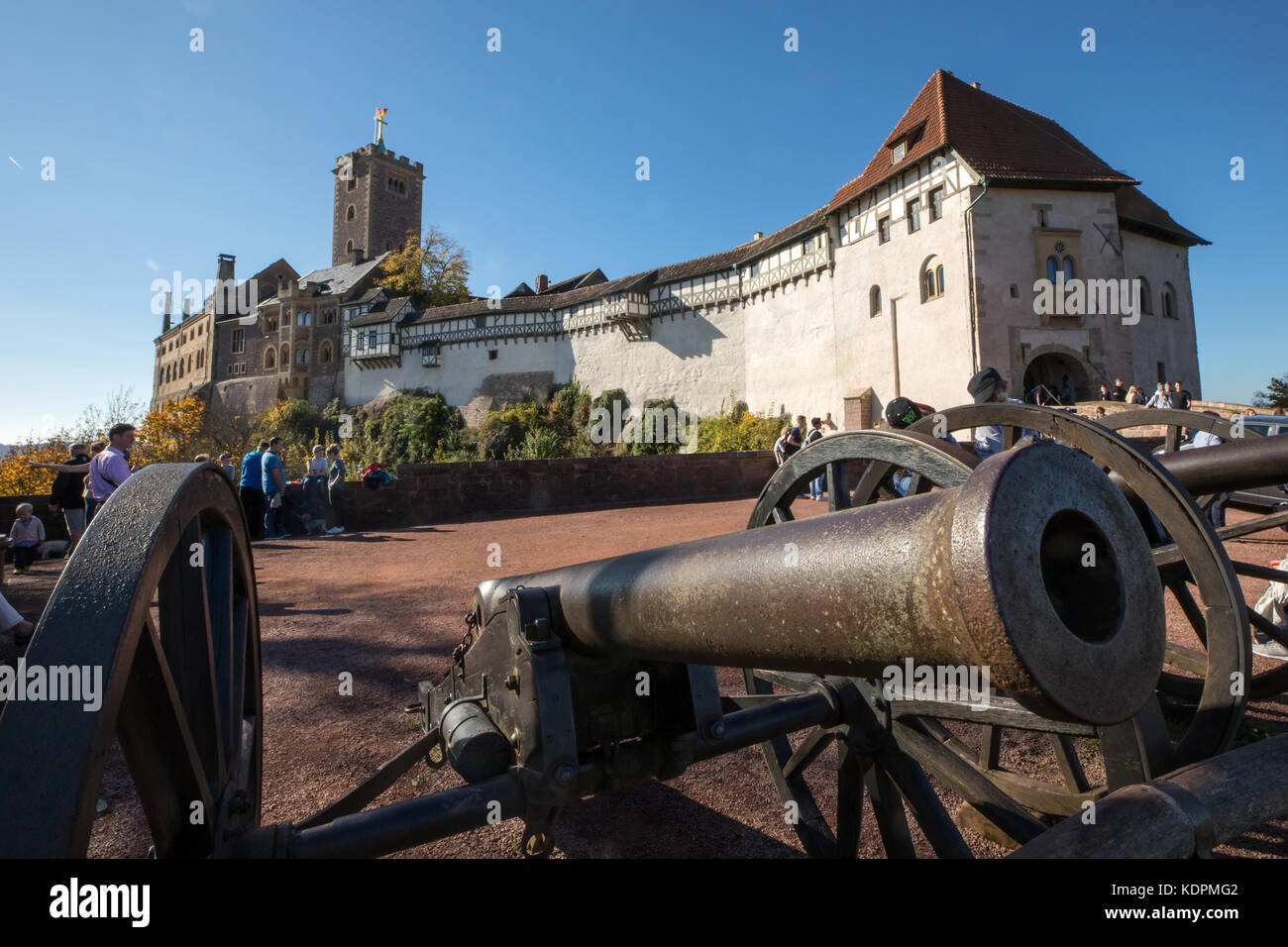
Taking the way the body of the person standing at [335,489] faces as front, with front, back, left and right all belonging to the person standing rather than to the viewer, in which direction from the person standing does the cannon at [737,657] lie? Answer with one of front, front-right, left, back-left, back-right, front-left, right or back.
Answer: left

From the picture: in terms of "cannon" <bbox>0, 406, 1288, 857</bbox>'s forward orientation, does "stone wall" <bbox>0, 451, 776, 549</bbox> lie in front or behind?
behind

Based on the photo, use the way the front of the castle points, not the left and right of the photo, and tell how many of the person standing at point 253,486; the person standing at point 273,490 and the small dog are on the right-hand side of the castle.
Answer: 3

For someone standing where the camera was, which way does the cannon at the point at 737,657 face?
facing the viewer and to the right of the viewer

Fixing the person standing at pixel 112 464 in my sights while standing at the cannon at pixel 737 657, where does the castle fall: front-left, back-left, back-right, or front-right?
front-right

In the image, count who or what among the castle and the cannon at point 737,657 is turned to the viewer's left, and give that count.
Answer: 0

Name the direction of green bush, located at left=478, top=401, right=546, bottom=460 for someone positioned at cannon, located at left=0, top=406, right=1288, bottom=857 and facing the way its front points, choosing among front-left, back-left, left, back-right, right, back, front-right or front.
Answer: back-left

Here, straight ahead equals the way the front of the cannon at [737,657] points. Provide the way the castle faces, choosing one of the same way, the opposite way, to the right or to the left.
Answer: the same way
